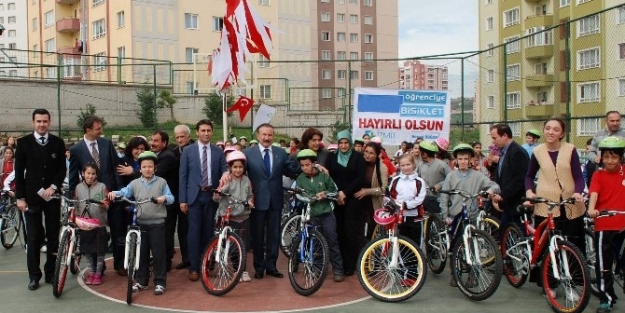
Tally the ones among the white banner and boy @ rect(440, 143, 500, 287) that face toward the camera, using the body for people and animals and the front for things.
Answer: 2

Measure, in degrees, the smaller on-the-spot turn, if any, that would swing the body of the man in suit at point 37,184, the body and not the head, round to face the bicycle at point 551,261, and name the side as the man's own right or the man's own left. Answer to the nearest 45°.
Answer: approximately 45° to the man's own left

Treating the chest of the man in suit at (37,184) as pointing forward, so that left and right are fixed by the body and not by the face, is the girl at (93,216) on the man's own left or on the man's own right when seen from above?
on the man's own left

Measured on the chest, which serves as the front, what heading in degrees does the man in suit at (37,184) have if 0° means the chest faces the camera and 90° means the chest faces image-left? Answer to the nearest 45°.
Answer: approximately 0°

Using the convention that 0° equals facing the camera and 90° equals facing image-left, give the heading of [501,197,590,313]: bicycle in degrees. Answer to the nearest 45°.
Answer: approximately 315°

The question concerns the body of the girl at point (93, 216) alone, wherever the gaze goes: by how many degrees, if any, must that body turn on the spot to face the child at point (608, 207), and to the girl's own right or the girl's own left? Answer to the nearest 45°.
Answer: approximately 45° to the girl's own left

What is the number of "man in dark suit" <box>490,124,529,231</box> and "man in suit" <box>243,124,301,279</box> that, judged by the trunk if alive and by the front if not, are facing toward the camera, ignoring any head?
1

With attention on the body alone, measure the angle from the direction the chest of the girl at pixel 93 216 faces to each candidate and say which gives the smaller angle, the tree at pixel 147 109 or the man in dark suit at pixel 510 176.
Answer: the man in dark suit

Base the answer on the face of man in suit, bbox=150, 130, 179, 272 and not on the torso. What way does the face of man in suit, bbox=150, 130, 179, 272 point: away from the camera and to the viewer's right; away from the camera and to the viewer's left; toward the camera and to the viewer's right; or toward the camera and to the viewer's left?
toward the camera and to the viewer's left

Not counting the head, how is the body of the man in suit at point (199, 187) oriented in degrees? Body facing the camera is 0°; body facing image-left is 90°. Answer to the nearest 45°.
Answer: approximately 0°

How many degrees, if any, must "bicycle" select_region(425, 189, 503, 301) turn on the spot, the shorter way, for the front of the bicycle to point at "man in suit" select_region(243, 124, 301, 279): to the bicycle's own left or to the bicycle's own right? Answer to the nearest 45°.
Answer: approximately 135° to the bicycle's own right

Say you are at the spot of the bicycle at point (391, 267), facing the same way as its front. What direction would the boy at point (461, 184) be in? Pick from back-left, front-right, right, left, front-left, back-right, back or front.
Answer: left
